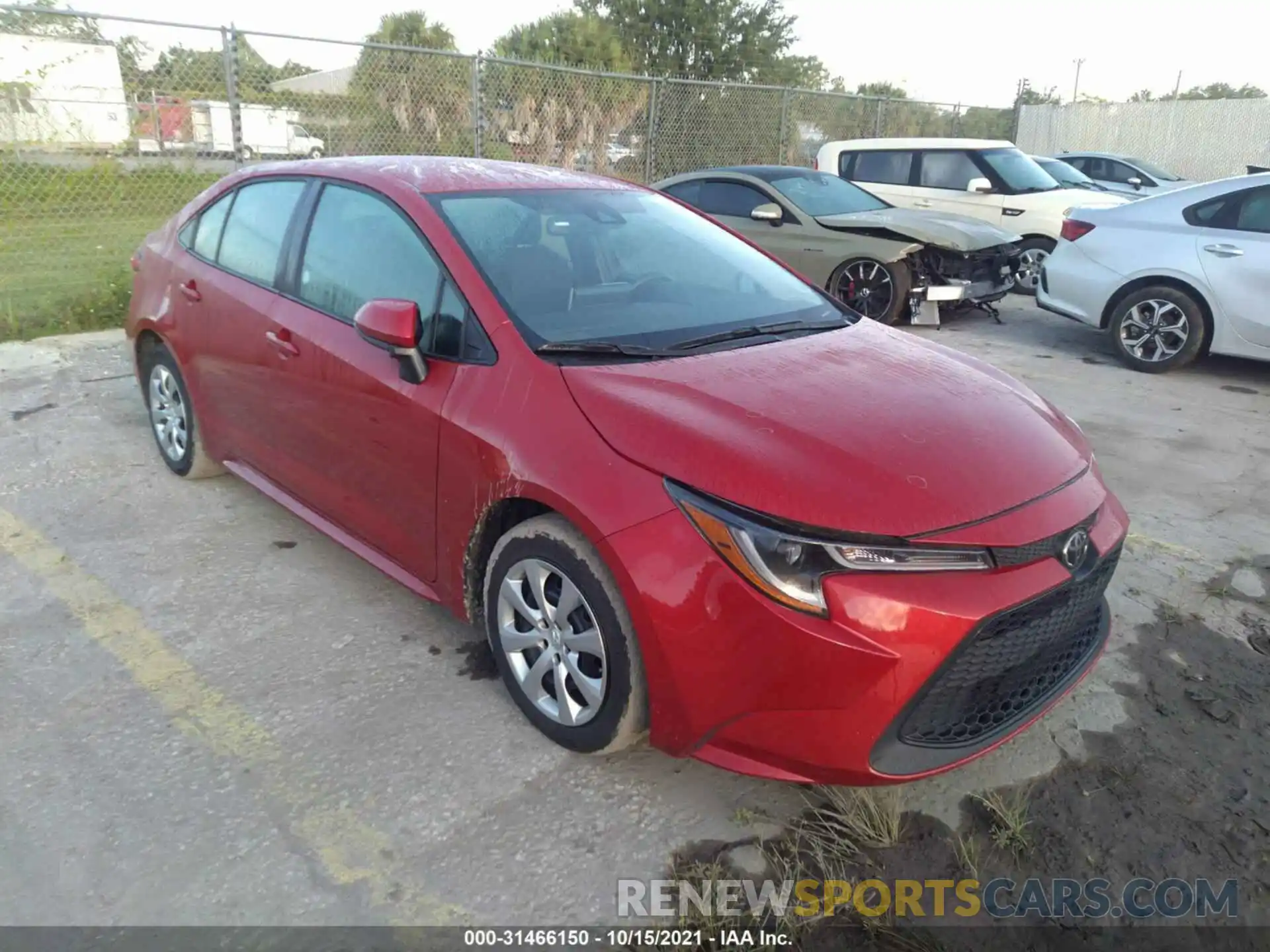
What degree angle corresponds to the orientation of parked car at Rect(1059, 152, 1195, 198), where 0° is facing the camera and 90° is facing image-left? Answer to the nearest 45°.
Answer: approximately 315°

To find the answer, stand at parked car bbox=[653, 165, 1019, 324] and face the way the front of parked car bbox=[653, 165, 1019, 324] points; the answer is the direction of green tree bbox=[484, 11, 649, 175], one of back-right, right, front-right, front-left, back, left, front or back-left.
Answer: back

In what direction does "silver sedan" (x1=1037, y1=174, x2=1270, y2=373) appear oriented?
to the viewer's right

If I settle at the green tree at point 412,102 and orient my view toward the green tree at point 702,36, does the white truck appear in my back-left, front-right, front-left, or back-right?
back-left

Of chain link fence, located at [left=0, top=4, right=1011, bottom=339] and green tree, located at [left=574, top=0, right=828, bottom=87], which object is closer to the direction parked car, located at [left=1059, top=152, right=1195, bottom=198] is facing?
the chain link fence

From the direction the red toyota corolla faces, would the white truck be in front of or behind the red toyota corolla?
behind

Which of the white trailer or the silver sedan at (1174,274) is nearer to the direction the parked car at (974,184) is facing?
the silver sedan

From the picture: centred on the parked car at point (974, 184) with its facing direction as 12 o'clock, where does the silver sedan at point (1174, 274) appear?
The silver sedan is roughly at 1 o'clock from the parked car.

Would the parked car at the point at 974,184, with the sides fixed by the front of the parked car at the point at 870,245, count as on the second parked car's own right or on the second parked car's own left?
on the second parked car's own left

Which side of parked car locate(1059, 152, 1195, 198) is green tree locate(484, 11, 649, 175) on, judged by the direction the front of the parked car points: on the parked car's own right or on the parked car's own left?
on the parked car's own right

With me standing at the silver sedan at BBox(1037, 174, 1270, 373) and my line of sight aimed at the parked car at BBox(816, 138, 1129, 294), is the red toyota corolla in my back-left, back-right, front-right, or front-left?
back-left

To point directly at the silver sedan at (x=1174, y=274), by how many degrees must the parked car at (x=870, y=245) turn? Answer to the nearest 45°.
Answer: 0° — it already faces it

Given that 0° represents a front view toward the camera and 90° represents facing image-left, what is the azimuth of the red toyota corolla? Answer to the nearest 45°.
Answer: approximately 315°

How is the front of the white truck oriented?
to the viewer's right

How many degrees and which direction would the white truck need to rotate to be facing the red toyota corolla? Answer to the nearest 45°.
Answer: approximately 90° to its right
